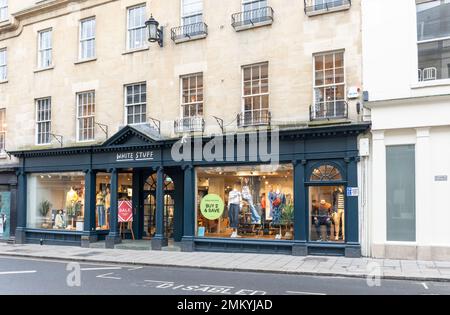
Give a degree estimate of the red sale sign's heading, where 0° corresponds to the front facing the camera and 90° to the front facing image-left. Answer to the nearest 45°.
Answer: approximately 0°

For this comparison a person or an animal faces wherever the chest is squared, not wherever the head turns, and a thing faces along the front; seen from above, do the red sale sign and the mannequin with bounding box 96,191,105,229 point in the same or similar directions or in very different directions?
same or similar directions

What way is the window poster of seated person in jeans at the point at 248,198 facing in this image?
toward the camera

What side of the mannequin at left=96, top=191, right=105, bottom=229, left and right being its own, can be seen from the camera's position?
front

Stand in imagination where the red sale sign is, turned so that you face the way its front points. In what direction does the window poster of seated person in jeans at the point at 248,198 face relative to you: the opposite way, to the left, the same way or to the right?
the same way

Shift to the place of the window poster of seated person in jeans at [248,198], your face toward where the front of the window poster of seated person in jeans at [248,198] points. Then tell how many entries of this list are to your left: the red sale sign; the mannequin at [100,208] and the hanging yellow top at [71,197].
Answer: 0

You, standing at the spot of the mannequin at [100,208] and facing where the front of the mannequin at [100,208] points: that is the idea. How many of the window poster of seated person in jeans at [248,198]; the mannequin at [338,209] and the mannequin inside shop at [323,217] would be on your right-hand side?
0

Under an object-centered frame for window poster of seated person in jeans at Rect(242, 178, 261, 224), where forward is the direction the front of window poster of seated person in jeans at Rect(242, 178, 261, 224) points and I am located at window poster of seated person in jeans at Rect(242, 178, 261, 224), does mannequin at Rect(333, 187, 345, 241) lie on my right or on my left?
on my left

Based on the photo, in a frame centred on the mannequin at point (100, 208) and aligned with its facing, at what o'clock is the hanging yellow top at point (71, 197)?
the hanging yellow top at point (71, 197) is roughly at 4 o'clock from the mannequin at point (100, 208).

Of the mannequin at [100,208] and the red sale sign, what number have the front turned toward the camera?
2

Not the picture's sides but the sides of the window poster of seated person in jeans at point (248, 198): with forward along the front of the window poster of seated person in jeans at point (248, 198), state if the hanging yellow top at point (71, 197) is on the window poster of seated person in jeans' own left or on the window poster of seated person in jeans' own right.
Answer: on the window poster of seated person in jeans' own right

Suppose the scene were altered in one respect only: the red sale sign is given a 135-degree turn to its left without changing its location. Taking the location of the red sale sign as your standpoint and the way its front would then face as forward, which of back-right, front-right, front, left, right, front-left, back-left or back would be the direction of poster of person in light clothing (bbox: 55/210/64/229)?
left
